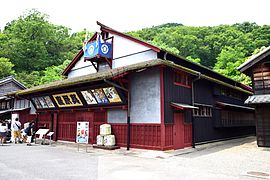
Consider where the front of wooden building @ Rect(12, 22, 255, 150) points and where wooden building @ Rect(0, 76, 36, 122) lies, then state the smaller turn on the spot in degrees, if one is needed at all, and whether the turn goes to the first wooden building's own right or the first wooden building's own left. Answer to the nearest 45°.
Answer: approximately 90° to the first wooden building's own right

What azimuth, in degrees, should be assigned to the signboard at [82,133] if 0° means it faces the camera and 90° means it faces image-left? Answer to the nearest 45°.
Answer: approximately 0°

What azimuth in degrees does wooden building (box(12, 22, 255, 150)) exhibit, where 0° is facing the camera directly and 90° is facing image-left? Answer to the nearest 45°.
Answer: approximately 45°

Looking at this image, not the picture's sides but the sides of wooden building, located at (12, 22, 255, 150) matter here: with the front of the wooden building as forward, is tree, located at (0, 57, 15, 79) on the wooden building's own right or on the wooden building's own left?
on the wooden building's own right

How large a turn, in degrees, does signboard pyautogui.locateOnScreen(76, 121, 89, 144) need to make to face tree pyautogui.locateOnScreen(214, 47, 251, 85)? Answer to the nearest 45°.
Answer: approximately 135° to its left

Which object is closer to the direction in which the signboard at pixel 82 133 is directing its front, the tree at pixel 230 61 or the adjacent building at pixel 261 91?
the adjacent building

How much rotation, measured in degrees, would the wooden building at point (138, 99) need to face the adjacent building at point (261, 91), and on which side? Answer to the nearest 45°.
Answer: approximately 135° to its left

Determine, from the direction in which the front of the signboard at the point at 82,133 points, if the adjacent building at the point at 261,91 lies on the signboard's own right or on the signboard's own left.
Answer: on the signboard's own left

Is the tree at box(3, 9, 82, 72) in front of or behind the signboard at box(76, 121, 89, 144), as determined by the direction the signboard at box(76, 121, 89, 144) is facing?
behind
